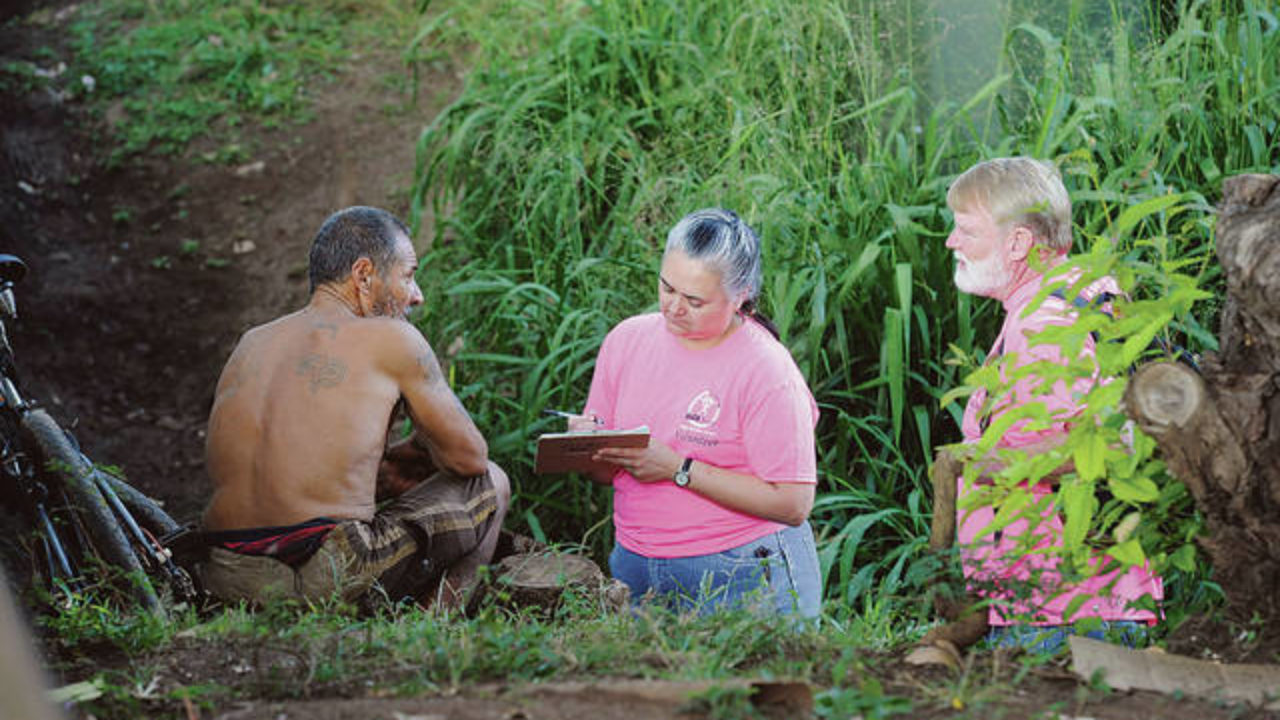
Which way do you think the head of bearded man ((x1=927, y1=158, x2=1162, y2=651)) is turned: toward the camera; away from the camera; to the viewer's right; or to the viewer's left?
to the viewer's left

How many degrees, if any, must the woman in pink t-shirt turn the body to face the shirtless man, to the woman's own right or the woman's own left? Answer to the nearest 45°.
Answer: approximately 45° to the woman's own right

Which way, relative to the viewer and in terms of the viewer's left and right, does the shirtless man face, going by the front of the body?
facing away from the viewer and to the right of the viewer

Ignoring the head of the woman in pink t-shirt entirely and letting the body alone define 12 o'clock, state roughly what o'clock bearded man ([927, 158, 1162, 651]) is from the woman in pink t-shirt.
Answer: The bearded man is roughly at 9 o'clock from the woman in pink t-shirt.

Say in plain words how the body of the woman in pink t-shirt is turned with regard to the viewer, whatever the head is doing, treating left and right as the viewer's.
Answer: facing the viewer and to the left of the viewer

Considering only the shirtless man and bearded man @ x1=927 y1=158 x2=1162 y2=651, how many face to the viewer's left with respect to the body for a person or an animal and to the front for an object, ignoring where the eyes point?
1

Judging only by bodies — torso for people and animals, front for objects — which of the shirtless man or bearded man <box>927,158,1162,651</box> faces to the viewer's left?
the bearded man

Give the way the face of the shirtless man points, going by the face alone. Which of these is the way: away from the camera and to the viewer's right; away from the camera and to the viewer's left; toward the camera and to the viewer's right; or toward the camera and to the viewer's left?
away from the camera and to the viewer's right

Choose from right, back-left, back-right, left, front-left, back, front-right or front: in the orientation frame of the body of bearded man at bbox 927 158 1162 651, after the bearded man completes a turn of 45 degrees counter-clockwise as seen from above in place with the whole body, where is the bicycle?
front-right

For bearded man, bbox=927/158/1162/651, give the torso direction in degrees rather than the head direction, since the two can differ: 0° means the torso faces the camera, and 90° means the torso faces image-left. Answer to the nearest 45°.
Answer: approximately 90°

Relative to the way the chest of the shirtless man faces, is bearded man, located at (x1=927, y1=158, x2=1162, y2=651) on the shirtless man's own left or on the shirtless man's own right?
on the shirtless man's own right

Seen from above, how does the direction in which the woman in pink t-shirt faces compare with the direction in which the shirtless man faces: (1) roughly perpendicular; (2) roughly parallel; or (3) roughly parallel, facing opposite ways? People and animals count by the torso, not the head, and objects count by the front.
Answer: roughly parallel, facing opposite ways

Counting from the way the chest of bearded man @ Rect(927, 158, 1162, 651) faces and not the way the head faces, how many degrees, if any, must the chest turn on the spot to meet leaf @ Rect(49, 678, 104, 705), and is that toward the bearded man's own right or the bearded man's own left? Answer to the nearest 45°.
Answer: approximately 45° to the bearded man's own left

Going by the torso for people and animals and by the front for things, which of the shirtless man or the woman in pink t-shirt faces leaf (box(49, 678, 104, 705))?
the woman in pink t-shirt
